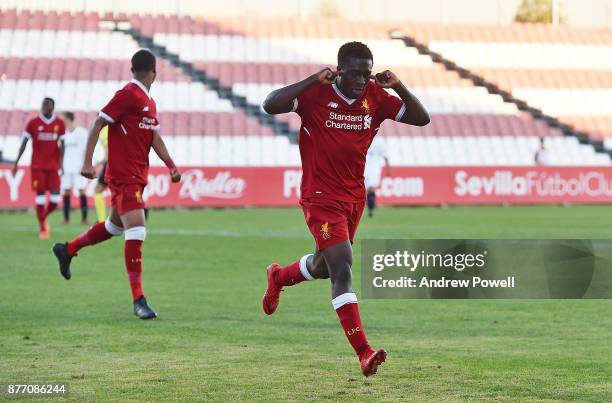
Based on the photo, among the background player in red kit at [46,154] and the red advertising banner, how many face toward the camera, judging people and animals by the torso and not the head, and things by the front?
2

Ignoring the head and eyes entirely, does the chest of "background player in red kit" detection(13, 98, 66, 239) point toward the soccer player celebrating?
yes

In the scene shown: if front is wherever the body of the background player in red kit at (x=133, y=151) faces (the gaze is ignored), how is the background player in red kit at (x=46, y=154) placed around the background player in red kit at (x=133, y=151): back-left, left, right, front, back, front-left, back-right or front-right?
back-left

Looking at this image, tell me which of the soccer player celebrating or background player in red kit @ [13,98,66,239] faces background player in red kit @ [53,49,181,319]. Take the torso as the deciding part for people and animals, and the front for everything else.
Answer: background player in red kit @ [13,98,66,239]

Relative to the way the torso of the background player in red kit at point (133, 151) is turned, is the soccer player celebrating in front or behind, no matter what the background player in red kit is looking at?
in front

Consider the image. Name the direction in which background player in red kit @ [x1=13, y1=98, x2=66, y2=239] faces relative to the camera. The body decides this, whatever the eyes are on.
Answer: toward the camera

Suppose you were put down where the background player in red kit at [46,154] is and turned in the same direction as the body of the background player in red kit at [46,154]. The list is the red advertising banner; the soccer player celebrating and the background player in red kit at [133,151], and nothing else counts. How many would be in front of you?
2

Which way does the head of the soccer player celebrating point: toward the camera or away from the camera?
toward the camera

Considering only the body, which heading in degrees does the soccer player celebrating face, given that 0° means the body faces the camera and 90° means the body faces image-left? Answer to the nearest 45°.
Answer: approximately 315°

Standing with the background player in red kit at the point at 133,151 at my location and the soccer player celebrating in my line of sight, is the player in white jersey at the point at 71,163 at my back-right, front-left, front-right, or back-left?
back-left

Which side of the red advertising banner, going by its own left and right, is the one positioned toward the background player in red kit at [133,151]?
front

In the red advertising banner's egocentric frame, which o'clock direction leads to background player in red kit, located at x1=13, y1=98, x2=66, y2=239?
The background player in red kit is roughly at 1 o'clock from the red advertising banner.
